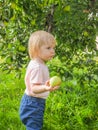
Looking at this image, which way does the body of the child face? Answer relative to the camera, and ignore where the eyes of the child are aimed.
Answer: to the viewer's right

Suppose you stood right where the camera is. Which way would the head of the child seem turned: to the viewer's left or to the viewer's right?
to the viewer's right
